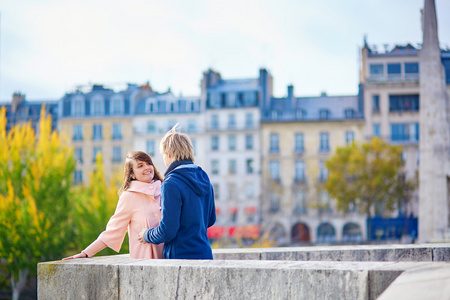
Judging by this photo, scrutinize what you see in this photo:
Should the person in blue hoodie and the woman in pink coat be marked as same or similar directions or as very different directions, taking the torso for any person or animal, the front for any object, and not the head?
very different directions

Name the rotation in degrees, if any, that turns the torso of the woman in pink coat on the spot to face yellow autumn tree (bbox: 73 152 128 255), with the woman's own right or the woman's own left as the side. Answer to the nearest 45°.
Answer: approximately 135° to the woman's own left

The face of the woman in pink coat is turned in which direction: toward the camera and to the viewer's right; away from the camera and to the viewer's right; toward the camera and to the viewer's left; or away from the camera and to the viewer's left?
toward the camera and to the viewer's right

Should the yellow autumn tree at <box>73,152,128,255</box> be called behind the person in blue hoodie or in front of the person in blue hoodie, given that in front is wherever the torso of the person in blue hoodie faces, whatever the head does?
in front

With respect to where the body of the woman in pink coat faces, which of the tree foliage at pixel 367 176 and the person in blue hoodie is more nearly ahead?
the person in blue hoodie

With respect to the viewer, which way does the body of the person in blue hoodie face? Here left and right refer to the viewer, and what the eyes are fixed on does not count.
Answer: facing away from the viewer and to the left of the viewer

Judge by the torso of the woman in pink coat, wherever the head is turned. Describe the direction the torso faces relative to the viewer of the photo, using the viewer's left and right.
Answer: facing the viewer and to the right of the viewer

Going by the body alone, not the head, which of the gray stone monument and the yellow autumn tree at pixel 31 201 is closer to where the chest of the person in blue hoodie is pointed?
the yellow autumn tree

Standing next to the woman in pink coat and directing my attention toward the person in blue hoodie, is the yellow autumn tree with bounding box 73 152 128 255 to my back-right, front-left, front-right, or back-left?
back-left

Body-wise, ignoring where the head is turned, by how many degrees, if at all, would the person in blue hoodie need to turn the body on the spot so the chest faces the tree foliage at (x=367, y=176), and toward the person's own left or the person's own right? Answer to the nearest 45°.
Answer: approximately 45° to the person's own right

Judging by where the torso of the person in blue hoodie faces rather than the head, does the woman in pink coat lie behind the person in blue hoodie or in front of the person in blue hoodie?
in front

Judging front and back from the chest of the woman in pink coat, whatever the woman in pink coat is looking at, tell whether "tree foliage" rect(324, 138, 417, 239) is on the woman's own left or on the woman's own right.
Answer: on the woman's own left
